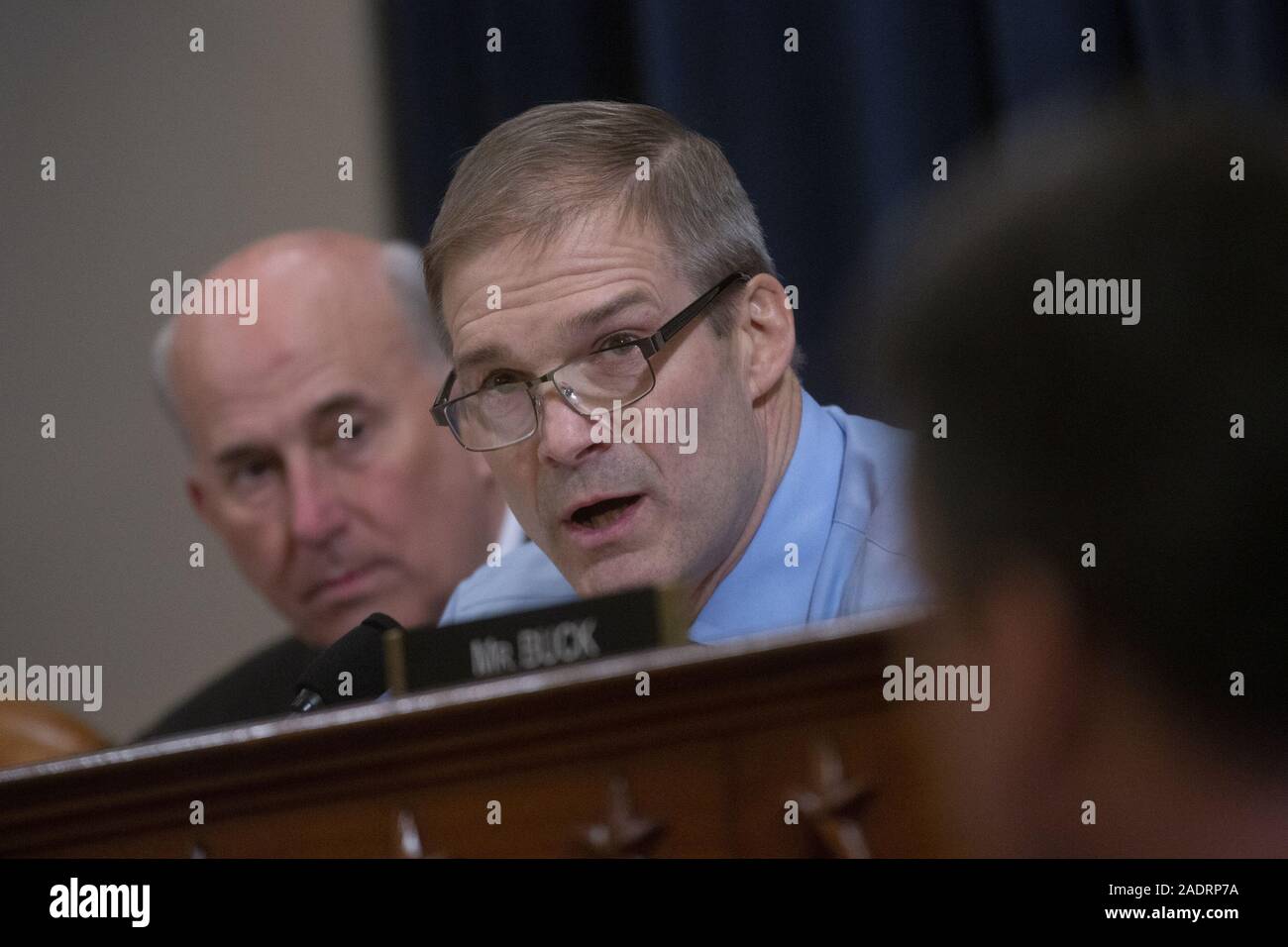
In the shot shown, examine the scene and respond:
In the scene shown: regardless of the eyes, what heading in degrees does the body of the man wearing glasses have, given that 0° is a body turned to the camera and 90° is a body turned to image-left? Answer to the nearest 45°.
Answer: approximately 45°

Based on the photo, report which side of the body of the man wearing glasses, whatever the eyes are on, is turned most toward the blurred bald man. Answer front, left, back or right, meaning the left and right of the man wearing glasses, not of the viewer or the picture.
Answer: right

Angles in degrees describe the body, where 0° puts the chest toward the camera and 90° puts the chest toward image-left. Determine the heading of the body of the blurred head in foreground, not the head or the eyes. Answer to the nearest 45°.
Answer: approximately 135°

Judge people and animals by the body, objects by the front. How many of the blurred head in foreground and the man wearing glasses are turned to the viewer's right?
0

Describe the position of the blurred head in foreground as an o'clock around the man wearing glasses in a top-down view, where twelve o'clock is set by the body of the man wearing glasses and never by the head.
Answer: The blurred head in foreground is roughly at 10 o'clock from the man wearing glasses.

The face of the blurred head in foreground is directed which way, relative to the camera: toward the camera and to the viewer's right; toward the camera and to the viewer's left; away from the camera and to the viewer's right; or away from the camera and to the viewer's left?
away from the camera and to the viewer's left

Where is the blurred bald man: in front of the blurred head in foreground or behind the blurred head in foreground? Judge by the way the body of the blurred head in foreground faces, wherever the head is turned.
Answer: in front
